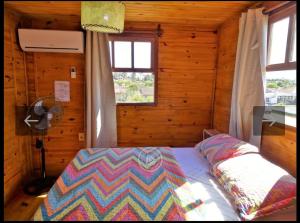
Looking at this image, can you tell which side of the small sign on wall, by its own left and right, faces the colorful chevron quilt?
front

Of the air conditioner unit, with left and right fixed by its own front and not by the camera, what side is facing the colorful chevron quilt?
front

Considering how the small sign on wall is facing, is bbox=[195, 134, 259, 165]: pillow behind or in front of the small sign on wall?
in front

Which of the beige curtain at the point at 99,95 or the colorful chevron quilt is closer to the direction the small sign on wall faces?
the colorful chevron quilt

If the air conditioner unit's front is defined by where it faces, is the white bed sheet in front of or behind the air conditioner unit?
in front

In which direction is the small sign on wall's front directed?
toward the camera

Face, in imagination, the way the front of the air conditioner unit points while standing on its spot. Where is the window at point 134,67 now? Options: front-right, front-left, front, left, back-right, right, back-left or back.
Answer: left

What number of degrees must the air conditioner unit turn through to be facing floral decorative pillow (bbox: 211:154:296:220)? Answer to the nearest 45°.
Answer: approximately 45° to its left

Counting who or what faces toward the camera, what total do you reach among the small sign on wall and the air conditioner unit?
2

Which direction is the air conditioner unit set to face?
toward the camera

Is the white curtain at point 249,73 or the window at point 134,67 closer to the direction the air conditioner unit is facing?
the white curtain

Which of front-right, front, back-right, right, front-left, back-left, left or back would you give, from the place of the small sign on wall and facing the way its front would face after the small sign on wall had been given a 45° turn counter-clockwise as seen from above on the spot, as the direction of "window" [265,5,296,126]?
front

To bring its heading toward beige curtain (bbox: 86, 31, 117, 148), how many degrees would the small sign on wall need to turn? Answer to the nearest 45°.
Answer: approximately 45° to its left
